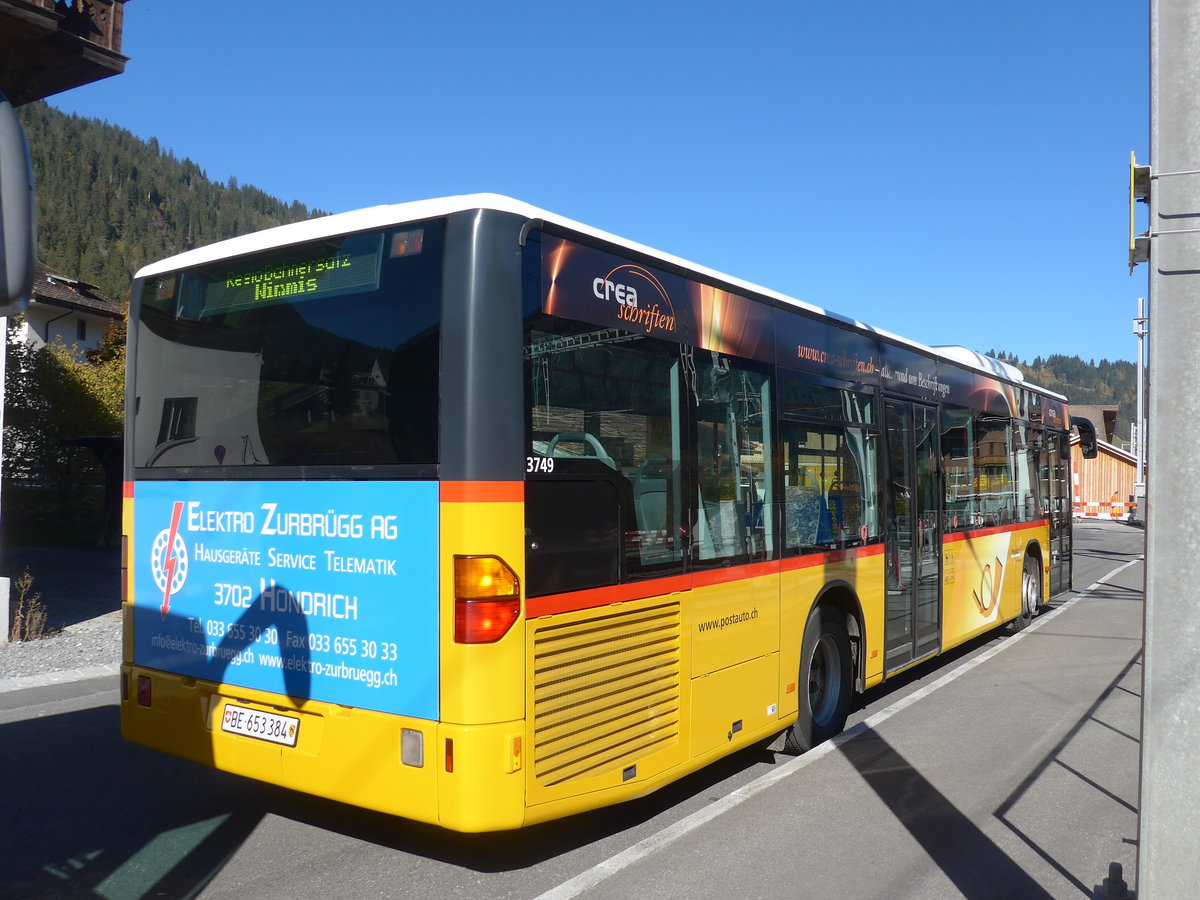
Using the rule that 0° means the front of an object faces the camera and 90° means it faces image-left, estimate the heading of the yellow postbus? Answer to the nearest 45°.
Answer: approximately 225°

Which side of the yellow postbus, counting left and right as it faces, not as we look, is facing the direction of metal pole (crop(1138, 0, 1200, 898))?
right
